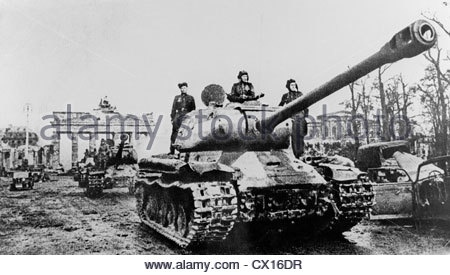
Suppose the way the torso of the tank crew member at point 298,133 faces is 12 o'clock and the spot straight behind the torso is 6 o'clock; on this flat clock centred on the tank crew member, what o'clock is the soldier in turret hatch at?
The soldier in turret hatch is roughly at 4 o'clock from the tank crew member.

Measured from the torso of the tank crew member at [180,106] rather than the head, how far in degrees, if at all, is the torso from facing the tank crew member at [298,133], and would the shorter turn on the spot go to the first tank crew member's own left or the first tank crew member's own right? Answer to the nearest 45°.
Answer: approximately 45° to the first tank crew member's own left

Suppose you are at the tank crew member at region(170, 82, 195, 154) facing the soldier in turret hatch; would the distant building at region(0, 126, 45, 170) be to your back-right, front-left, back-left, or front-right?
back-left

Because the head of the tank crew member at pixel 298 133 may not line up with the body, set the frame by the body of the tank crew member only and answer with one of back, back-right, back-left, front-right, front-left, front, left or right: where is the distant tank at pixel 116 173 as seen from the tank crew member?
back

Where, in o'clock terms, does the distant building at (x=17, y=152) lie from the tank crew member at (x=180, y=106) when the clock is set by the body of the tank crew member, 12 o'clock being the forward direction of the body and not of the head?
The distant building is roughly at 5 o'clock from the tank crew member.

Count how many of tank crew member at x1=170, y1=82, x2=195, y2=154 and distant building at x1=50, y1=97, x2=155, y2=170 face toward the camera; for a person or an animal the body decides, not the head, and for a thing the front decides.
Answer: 2

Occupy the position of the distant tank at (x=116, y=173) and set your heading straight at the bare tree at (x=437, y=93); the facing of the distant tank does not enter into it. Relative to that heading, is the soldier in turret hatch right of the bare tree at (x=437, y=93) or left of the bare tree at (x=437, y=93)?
right

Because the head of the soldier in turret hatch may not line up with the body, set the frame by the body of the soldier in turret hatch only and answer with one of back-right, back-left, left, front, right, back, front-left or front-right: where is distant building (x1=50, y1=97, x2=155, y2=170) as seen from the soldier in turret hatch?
back

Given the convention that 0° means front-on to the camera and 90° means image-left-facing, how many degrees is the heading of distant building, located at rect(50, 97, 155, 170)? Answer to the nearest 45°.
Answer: approximately 0°

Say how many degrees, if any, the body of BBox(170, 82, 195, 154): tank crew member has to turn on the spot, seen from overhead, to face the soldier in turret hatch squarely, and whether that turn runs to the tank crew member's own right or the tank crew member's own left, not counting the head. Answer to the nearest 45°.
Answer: approximately 45° to the tank crew member's own left

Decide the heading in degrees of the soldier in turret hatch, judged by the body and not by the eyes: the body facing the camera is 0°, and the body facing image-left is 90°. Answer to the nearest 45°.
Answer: approximately 315°

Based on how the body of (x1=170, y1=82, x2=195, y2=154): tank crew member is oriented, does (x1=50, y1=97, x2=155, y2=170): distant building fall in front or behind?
behind
